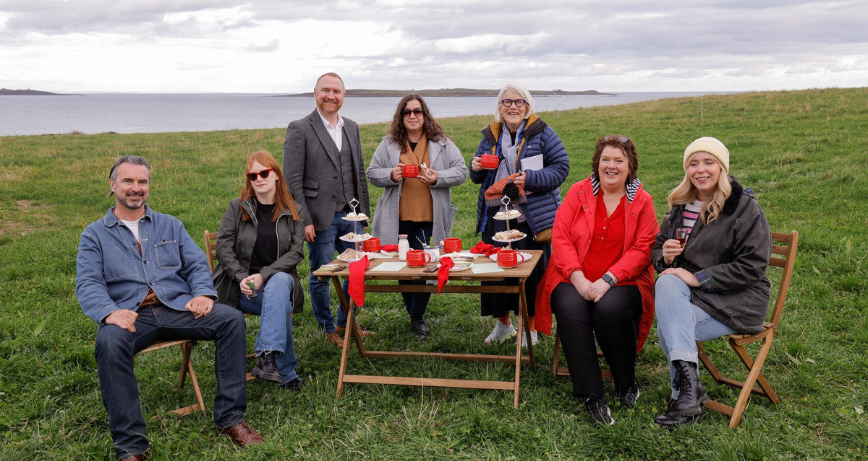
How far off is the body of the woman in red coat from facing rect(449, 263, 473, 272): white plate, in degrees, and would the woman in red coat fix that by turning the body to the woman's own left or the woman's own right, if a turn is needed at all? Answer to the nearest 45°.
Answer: approximately 90° to the woman's own right

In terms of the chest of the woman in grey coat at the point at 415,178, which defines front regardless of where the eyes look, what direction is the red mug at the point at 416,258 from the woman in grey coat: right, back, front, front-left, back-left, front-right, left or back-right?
front

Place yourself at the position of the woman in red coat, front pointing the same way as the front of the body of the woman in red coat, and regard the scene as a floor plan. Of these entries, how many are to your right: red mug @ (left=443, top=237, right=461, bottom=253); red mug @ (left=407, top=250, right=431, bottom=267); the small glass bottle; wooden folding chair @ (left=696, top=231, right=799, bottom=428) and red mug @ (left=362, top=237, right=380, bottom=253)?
4

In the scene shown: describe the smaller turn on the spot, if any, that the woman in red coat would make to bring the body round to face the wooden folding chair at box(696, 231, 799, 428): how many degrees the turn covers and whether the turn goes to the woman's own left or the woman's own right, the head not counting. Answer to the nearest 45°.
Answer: approximately 90° to the woman's own left

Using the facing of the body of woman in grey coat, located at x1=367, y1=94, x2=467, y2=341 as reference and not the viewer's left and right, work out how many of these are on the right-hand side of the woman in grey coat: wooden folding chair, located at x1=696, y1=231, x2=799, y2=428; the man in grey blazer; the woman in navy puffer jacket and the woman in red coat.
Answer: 1

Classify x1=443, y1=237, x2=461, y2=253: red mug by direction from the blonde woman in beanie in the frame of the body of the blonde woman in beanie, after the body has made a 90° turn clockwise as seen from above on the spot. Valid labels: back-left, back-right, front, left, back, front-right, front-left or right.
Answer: front-left

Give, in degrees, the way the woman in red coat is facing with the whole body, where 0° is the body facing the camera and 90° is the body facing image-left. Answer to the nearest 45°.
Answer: approximately 0°

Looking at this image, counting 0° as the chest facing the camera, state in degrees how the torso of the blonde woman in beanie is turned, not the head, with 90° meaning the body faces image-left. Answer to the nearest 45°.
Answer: approximately 45°

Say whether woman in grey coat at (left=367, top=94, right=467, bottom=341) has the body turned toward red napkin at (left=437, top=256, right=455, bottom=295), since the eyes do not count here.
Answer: yes

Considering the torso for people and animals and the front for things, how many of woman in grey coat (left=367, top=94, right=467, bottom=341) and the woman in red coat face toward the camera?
2
